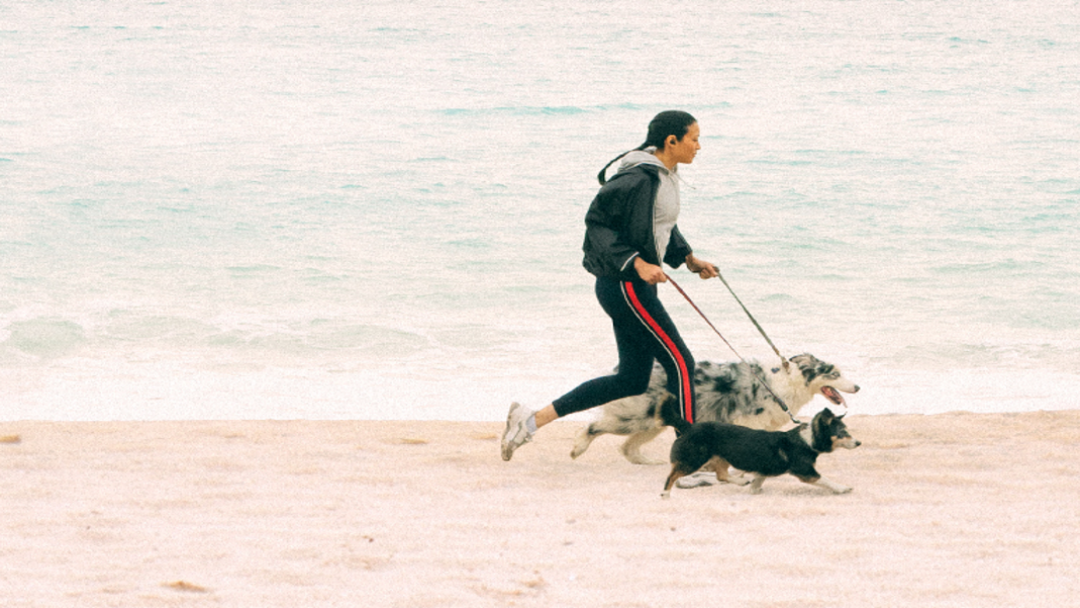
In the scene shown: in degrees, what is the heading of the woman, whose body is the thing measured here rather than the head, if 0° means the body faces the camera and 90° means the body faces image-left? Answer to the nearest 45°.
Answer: approximately 270°

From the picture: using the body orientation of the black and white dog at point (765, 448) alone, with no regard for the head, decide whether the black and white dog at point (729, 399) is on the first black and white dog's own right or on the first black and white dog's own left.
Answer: on the first black and white dog's own left

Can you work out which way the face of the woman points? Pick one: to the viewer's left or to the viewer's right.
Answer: to the viewer's right

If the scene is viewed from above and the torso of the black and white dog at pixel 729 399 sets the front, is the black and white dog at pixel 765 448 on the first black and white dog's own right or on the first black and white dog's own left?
on the first black and white dog's own right

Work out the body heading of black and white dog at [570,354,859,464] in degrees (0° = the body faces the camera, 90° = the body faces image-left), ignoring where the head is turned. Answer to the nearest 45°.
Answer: approximately 270°

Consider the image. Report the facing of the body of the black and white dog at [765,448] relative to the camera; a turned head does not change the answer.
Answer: to the viewer's right
